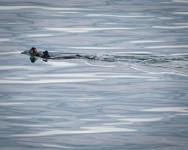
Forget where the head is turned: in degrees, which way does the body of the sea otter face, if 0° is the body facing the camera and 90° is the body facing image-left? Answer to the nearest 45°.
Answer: approximately 90°
